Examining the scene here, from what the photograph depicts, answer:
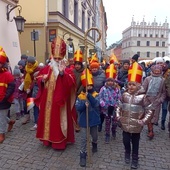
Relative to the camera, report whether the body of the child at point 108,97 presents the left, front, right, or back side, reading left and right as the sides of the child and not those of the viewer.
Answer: front

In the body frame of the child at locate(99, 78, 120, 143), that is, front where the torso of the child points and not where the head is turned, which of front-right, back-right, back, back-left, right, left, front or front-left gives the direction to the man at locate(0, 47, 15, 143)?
right

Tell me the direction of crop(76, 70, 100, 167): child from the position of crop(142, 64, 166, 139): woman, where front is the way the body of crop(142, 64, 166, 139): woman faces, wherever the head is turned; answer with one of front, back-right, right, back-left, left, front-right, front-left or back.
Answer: front-right

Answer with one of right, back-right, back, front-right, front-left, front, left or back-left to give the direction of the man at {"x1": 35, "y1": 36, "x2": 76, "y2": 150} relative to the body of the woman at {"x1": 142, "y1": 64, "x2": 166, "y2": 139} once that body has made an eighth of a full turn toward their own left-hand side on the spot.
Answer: right

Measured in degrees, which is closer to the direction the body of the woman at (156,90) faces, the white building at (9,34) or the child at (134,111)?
the child

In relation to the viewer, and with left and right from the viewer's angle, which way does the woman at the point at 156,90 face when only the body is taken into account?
facing the viewer

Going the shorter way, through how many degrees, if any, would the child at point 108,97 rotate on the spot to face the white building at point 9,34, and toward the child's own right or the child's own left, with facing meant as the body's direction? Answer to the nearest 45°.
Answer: approximately 135° to the child's own right

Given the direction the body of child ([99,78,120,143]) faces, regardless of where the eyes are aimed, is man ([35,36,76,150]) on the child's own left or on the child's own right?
on the child's own right

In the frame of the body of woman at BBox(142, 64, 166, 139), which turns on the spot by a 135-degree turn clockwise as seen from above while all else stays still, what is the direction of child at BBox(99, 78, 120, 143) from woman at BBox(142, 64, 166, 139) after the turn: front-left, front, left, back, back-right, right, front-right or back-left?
left

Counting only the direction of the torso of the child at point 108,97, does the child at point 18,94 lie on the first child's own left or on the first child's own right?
on the first child's own right

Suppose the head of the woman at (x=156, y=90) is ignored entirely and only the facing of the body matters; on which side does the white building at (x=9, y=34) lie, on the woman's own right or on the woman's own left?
on the woman's own right

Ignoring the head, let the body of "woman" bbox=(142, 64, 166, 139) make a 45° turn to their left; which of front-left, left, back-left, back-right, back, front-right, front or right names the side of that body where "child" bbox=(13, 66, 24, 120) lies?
back-right
